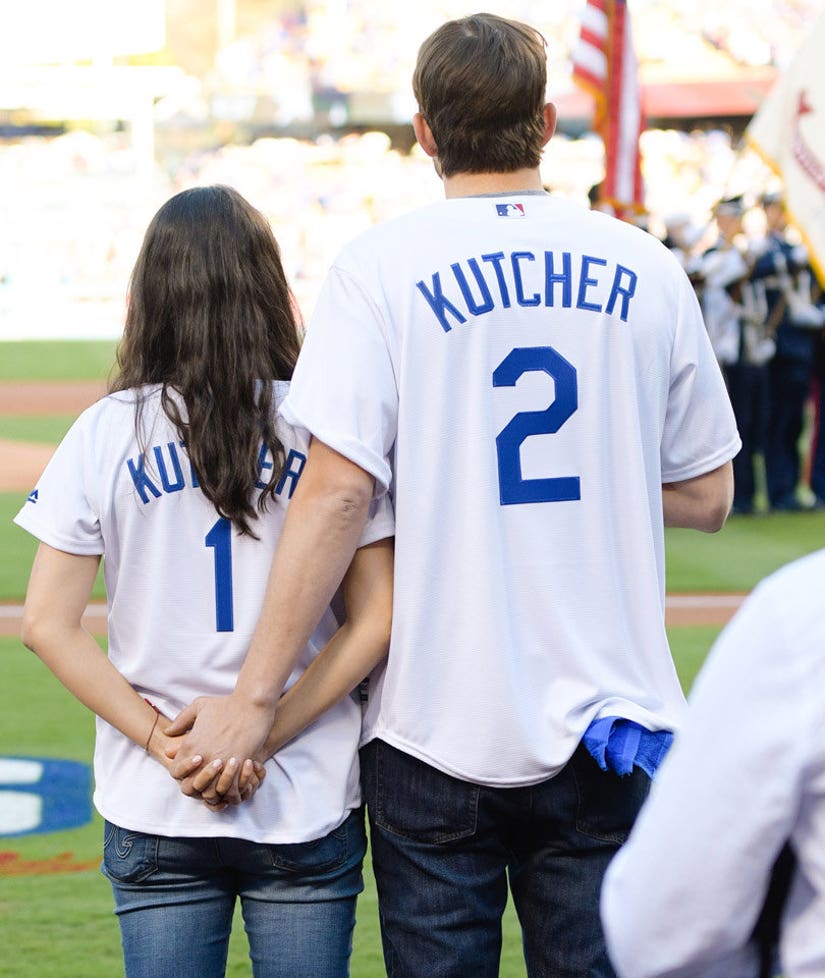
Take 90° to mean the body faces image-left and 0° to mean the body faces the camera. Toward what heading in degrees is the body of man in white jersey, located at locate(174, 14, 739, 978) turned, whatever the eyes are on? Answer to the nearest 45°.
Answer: approximately 180°

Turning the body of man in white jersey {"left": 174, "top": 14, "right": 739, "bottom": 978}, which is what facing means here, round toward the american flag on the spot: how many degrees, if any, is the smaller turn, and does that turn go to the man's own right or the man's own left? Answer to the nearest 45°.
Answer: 0° — they already face it

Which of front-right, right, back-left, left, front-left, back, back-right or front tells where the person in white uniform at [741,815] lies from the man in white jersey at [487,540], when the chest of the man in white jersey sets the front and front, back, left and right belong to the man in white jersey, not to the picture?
back

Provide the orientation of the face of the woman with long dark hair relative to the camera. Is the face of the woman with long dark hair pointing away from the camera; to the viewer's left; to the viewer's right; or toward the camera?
away from the camera

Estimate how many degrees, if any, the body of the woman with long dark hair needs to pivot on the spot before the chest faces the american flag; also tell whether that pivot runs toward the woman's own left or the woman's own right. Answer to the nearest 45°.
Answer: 0° — they already face it

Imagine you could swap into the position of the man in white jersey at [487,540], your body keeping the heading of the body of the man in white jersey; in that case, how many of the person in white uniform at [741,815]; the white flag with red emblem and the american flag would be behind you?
1

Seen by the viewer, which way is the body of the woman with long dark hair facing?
away from the camera

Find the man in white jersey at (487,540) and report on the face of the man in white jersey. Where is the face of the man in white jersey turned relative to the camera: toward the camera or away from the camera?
away from the camera

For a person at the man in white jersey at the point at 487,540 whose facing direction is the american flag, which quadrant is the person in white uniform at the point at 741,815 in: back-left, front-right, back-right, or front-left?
back-right
